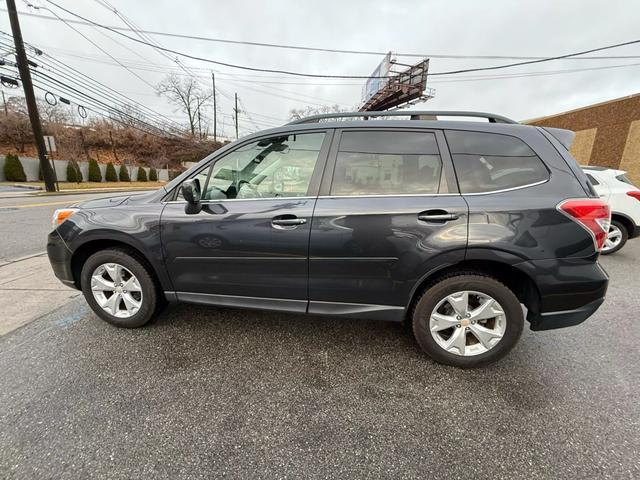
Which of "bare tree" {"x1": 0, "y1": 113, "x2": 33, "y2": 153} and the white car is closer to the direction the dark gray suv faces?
the bare tree

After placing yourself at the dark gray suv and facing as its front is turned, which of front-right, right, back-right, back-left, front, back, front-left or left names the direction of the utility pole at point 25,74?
front-right

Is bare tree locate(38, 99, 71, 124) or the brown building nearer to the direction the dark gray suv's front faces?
the bare tree

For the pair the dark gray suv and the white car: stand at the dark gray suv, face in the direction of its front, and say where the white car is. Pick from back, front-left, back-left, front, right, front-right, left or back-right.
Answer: back-right

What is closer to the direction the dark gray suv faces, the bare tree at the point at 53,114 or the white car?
the bare tree

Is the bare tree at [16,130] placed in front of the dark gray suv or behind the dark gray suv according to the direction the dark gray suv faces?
in front

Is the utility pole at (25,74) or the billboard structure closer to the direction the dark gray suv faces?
the utility pole

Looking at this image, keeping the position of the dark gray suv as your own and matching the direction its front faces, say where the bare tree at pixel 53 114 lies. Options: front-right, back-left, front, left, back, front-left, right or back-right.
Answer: front-right

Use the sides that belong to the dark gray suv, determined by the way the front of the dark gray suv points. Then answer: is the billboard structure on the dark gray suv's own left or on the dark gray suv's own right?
on the dark gray suv's own right

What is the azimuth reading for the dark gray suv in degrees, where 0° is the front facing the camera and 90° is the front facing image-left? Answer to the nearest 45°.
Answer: approximately 90°
